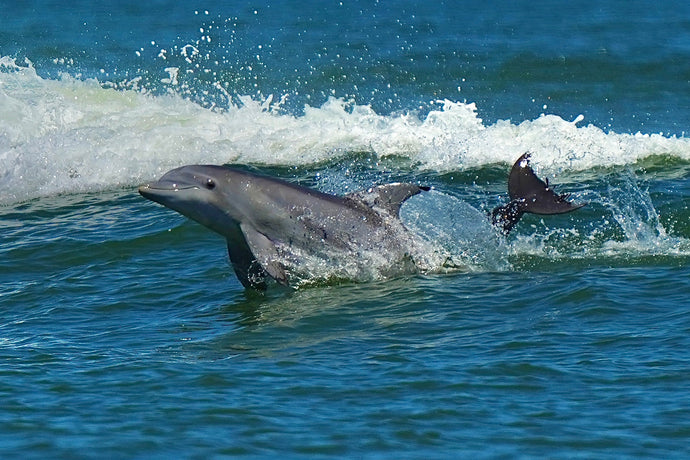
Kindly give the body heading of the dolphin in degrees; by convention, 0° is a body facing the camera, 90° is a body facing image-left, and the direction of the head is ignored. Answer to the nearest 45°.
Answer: approximately 90°
